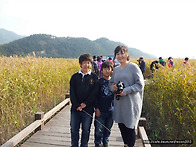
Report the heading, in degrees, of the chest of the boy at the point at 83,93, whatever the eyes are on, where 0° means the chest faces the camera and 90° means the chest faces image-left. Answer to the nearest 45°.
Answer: approximately 0°
